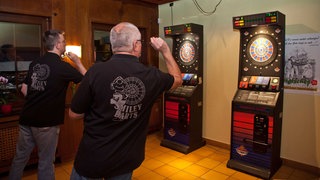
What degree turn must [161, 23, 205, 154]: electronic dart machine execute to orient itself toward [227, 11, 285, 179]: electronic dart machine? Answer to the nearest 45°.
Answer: approximately 90° to its left

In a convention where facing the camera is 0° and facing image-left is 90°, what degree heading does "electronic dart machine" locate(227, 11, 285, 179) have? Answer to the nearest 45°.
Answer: approximately 45°

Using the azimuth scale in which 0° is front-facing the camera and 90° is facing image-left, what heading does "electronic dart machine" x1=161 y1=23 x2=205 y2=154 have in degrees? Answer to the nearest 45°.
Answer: approximately 45°

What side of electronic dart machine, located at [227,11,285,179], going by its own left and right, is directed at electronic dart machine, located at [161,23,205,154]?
right
